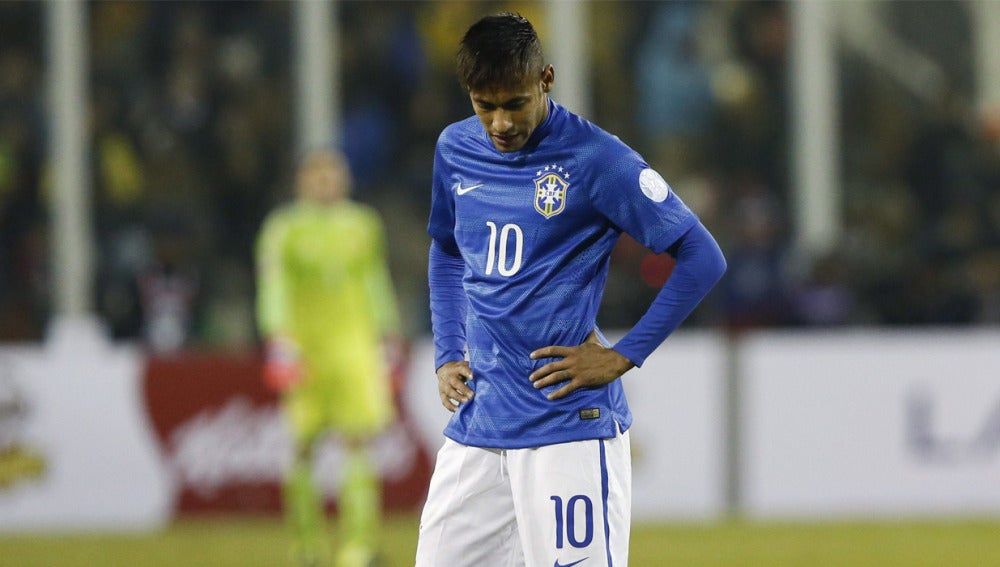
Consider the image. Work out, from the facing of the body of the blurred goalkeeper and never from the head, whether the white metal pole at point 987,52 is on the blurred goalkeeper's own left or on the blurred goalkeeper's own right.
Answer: on the blurred goalkeeper's own left

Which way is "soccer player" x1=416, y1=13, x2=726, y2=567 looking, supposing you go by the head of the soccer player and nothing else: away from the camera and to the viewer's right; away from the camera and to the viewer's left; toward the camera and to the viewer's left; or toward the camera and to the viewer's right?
toward the camera and to the viewer's left

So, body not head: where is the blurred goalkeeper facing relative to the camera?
toward the camera

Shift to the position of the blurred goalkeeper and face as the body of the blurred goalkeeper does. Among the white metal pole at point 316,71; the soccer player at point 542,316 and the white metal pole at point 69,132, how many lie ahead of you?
1

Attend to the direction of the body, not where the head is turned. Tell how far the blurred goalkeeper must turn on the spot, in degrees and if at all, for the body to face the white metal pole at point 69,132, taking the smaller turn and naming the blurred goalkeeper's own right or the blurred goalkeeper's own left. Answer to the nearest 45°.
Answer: approximately 135° to the blurred goalkeeper's own right

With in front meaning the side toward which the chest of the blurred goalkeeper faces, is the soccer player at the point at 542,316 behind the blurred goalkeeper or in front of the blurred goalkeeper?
in front

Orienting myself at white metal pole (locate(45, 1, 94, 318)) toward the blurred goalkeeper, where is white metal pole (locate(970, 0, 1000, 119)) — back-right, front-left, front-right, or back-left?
front-left

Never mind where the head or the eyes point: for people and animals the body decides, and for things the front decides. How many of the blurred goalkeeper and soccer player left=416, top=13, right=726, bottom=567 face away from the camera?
0

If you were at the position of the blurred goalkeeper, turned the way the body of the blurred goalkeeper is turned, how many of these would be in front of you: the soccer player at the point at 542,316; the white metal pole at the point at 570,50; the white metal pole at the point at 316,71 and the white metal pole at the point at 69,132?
1

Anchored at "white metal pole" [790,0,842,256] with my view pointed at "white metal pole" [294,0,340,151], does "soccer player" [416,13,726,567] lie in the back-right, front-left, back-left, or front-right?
front-left
